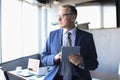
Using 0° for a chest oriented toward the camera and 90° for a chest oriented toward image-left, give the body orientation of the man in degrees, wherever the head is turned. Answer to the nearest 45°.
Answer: approximately 0°

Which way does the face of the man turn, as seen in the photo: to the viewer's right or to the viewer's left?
to the viewer's left
